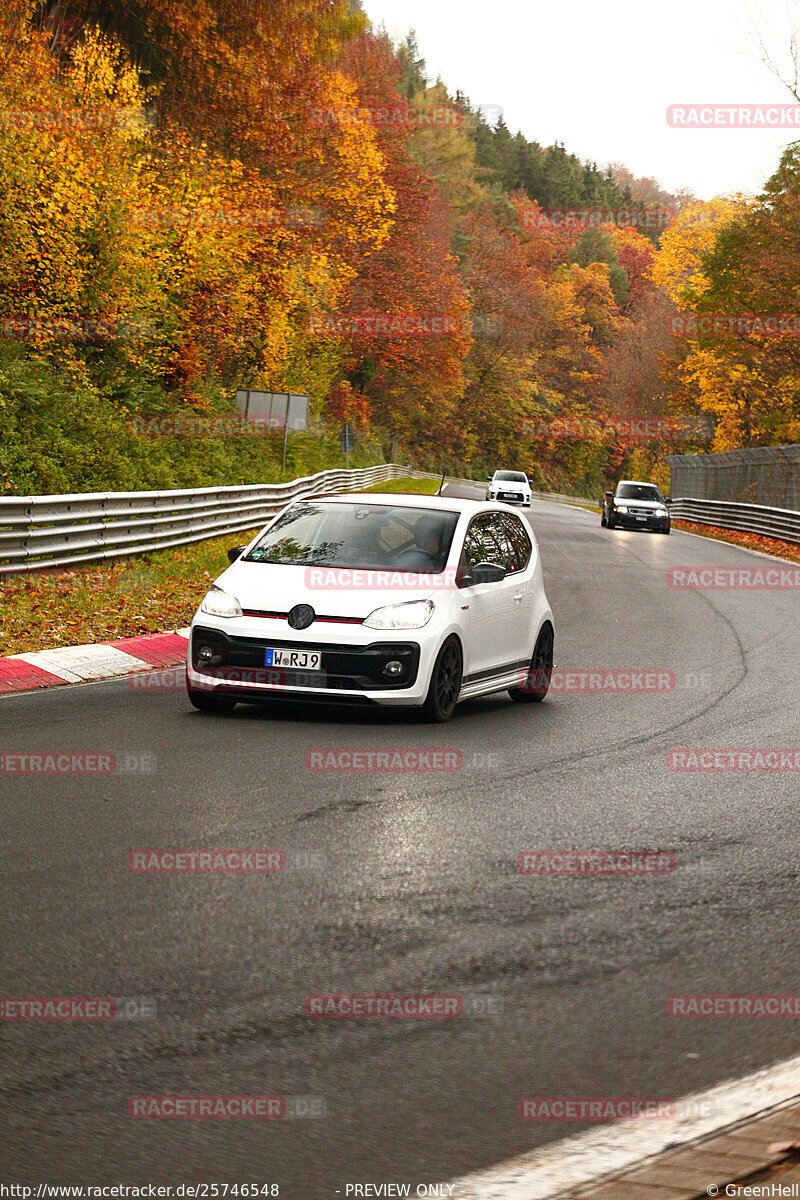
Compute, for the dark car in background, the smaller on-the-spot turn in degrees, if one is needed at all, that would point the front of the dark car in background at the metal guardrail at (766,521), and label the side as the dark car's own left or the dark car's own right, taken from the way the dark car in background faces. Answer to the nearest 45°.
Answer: approximately 45° to the dark car's own left

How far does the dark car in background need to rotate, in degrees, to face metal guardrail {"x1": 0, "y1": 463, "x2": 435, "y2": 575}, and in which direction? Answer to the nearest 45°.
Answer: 0° — it already faces it

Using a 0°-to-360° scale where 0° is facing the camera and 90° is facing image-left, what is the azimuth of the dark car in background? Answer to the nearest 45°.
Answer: approximately 0°
